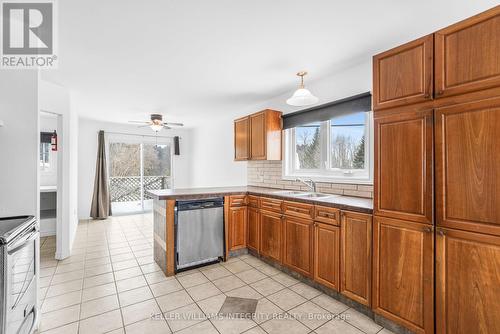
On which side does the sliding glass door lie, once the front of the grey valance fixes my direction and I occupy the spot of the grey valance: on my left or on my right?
on my right

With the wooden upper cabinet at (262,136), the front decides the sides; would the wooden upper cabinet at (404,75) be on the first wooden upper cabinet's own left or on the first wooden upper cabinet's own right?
on the first wooden upper cabinet's own left

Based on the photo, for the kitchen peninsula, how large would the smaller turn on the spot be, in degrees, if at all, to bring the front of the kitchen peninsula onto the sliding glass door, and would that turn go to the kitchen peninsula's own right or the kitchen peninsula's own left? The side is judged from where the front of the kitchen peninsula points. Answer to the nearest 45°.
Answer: approximately 90° to the kitchen peninsula's own right

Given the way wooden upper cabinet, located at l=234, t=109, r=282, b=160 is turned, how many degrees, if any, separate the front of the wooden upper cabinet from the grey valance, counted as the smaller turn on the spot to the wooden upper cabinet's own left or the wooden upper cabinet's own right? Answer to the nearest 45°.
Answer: approximately 90° to the wooden upper cabinet's own left

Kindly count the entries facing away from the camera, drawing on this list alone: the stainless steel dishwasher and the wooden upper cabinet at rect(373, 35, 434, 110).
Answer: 0

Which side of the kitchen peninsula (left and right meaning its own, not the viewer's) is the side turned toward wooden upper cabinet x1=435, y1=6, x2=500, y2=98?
left

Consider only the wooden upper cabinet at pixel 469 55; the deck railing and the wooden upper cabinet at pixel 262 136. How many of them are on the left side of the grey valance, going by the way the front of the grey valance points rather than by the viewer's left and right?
1

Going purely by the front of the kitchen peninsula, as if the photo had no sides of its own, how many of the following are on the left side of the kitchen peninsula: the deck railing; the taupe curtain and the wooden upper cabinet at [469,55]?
1

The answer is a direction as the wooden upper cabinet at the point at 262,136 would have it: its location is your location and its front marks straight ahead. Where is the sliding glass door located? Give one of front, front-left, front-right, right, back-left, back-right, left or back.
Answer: right

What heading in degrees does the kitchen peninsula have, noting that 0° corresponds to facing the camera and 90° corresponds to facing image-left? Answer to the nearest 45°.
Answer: approximately 45°

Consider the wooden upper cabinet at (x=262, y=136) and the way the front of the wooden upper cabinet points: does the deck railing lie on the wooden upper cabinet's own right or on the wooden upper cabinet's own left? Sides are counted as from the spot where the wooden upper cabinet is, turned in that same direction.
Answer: on the wooden upper cabinet's own right

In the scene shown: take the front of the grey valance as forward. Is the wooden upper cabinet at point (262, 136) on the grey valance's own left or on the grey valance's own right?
on the grey valance's own right

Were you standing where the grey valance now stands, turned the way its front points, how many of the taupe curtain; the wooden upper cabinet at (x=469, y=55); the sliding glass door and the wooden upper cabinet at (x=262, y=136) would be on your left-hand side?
1

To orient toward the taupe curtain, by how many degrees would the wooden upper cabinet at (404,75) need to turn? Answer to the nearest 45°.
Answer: approximately 45° to its right
